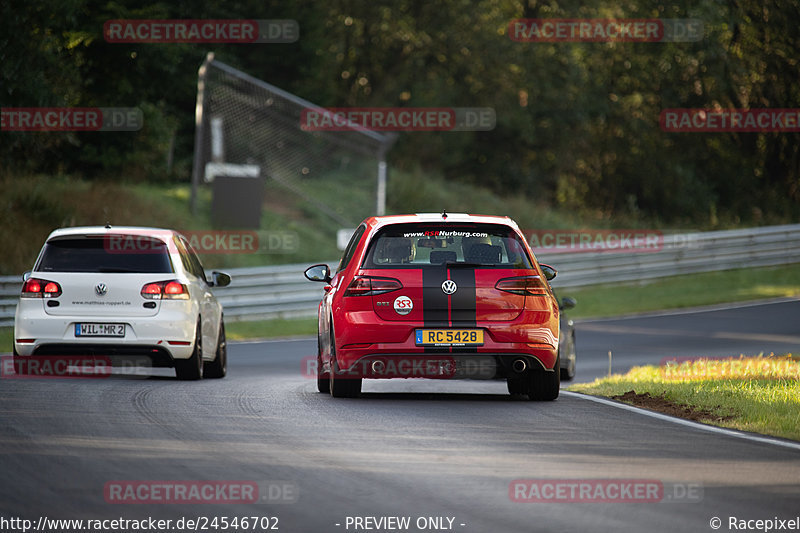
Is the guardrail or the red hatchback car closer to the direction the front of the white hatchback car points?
the guardrail

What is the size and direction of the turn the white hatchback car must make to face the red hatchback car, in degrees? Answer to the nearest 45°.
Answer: approximately 135° to its right

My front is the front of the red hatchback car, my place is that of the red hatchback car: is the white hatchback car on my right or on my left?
on my left

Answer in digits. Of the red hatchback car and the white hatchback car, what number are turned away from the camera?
2

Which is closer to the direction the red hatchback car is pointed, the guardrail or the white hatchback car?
the guardrail

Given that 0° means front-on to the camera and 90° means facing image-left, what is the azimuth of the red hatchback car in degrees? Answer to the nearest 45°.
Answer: approximately 180°

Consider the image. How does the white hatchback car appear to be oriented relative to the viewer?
away from the camera

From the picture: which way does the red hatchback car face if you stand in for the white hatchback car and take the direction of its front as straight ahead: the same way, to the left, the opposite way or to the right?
the same way

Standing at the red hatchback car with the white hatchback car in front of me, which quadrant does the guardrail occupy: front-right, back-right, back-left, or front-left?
front-right

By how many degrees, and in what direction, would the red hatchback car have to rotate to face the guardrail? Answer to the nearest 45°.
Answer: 0° — it already faces it
